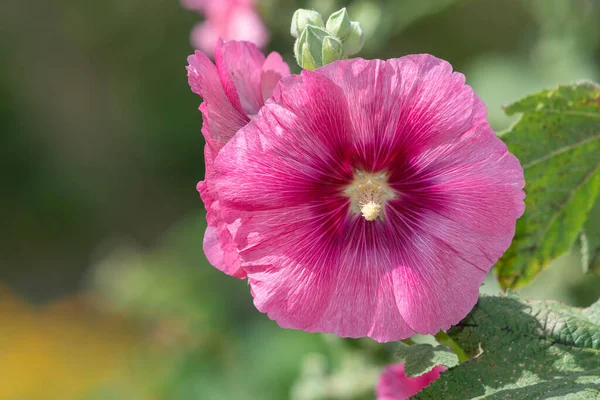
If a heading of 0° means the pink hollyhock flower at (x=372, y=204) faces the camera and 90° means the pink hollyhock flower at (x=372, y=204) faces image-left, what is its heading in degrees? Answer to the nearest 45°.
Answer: approximately 0°
